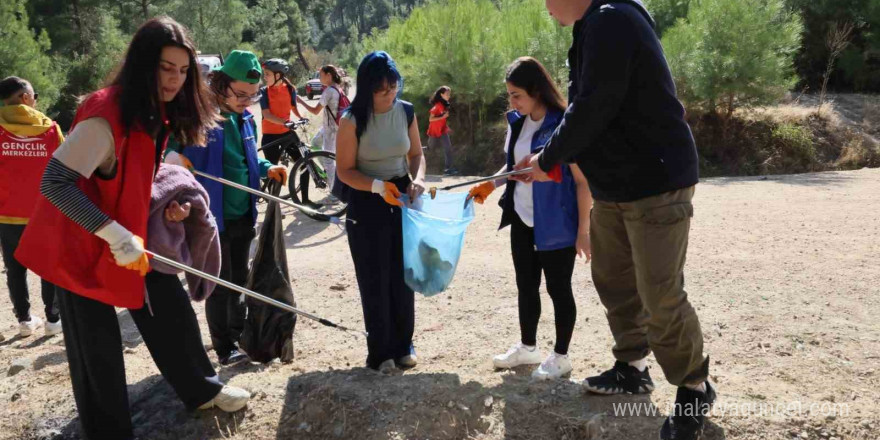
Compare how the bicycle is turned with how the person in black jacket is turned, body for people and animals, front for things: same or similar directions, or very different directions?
very different directions

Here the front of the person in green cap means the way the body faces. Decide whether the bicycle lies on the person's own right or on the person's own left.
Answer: on the person's own left

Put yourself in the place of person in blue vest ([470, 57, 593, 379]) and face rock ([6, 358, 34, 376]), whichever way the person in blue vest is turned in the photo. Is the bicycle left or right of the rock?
right

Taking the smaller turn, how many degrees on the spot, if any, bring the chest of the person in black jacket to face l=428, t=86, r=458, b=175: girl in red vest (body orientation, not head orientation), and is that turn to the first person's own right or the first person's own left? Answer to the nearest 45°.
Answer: approximately 90° to the first person's own right

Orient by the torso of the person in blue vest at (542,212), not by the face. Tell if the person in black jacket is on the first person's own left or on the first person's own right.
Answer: on the first person's own left

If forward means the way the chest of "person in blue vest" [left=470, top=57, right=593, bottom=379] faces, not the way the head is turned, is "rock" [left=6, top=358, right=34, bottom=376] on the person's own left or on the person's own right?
on the person's own right

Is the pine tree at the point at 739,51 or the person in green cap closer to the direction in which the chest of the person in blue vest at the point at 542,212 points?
the person in green cap

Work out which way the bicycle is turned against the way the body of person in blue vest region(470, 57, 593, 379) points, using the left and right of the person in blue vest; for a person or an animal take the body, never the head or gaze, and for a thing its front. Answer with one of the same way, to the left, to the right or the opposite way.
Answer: to the left

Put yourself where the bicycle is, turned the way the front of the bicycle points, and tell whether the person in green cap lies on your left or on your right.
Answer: on your right
